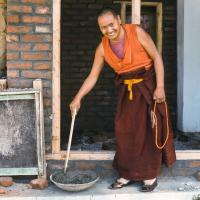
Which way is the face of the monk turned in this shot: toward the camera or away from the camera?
toward the camera

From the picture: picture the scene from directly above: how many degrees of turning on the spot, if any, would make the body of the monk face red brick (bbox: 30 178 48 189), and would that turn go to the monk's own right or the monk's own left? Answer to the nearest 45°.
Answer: approximately 45° to the monk's own right

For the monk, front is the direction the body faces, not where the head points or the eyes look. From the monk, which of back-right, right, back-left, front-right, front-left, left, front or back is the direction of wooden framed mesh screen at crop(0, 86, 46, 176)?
front-right

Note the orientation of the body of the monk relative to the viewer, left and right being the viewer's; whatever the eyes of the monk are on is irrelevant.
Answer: facing the viewer and to the left of the viewer

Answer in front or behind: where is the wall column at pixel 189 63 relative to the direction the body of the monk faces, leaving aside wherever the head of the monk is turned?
behind

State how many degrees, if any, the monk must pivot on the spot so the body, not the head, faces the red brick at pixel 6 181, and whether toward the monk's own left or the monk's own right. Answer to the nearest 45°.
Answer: approximately 45° to the monk's own right

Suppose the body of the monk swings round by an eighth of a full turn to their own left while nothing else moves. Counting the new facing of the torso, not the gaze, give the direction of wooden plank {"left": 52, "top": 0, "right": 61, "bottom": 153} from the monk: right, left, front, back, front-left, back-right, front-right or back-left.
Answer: right

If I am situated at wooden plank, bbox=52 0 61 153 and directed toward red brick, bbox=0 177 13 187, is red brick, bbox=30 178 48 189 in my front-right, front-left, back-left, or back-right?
front-left

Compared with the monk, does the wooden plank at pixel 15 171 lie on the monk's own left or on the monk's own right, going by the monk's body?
on the monk's own right

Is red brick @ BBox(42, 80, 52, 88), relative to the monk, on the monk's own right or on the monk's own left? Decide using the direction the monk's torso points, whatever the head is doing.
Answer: on the monk's own right

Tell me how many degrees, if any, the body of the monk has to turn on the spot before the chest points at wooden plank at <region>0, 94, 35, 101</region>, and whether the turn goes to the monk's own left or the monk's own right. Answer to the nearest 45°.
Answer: approximately 45° to the monk's own right
